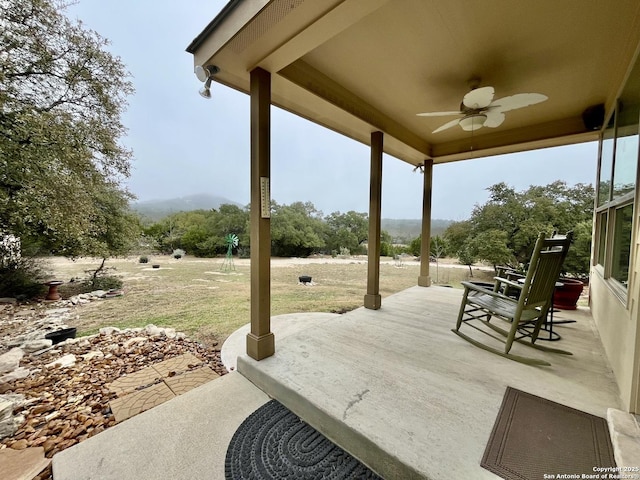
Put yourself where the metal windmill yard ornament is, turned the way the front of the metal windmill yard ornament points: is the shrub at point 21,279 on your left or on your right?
on your right

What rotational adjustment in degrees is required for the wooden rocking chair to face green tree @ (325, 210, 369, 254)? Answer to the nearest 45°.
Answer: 0° — it already faces it

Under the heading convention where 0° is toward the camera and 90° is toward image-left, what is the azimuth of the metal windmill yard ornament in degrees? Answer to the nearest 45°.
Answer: approximately 315°

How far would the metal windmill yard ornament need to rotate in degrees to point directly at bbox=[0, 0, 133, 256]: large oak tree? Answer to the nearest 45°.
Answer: approximately 90° to its right

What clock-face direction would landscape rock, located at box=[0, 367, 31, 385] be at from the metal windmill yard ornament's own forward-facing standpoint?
The landscape rock is roughly at 2 o'clock from the metal windmill yard ornament.

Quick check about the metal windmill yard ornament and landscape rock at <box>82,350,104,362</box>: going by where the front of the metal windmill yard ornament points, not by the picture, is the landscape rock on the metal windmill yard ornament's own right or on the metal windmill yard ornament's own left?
on the metal windmill yard ornament's own right

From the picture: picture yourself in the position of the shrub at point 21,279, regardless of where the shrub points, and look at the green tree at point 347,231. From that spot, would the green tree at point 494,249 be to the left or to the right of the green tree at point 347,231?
right
